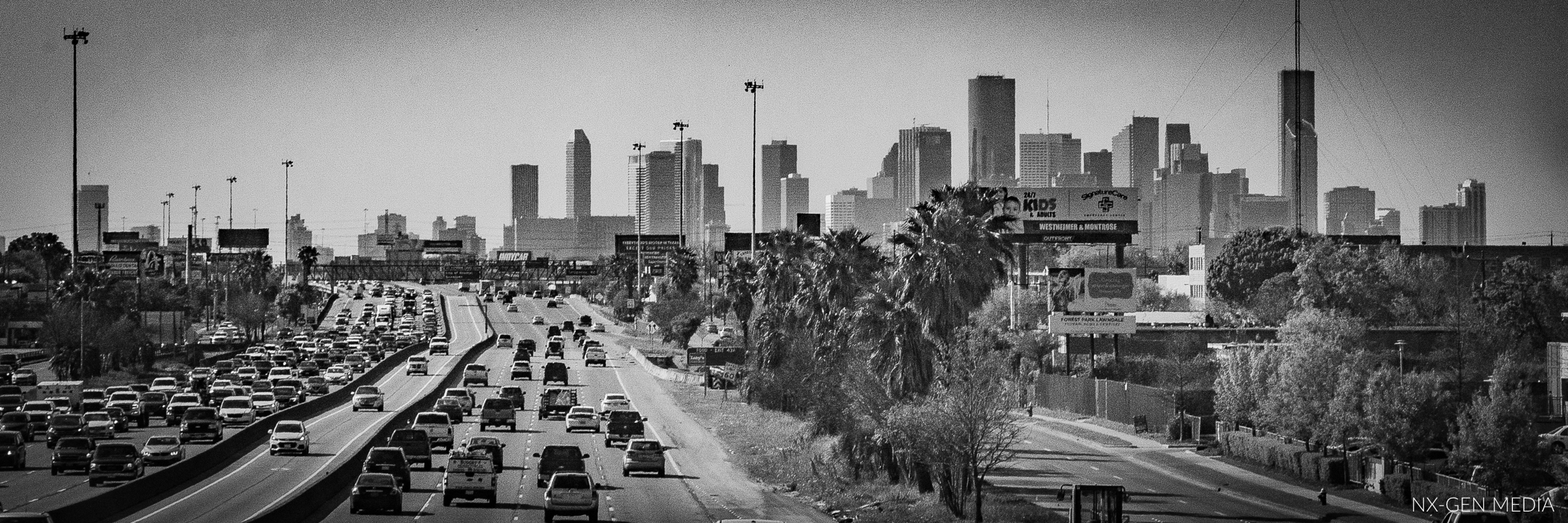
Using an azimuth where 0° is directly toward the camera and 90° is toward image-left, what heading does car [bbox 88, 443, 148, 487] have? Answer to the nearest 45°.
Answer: approximately 0°

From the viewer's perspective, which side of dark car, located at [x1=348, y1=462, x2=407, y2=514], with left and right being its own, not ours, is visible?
back

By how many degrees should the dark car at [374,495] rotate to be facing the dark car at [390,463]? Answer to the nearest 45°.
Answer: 0° — it already faces it

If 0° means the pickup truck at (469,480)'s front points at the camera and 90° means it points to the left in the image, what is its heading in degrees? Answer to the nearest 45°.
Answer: approximately 180°

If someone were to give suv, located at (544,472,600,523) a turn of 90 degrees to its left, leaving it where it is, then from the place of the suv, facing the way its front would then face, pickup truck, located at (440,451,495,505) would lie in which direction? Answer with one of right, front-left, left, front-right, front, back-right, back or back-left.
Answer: front-right

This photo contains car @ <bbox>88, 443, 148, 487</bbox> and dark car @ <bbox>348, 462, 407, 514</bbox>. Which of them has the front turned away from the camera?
the dark car

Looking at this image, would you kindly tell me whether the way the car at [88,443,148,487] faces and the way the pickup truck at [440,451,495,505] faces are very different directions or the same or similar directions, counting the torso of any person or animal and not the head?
very different directions

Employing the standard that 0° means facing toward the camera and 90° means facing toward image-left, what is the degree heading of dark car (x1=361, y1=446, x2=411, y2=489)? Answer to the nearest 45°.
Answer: approximately 180°

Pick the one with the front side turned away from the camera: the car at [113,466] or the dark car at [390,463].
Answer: the dark car

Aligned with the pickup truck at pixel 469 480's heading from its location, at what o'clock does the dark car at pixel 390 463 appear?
The dark car is roughly at 11 o'clock from the pickup truck.

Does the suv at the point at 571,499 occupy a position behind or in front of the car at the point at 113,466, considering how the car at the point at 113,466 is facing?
in front

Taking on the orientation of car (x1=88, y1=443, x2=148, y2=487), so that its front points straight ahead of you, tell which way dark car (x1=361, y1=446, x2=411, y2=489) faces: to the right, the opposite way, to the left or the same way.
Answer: the opposite way

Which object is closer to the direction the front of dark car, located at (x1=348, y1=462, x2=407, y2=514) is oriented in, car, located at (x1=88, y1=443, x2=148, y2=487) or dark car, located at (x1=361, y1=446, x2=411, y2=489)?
the dark car

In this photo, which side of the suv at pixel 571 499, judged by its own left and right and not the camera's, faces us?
back
